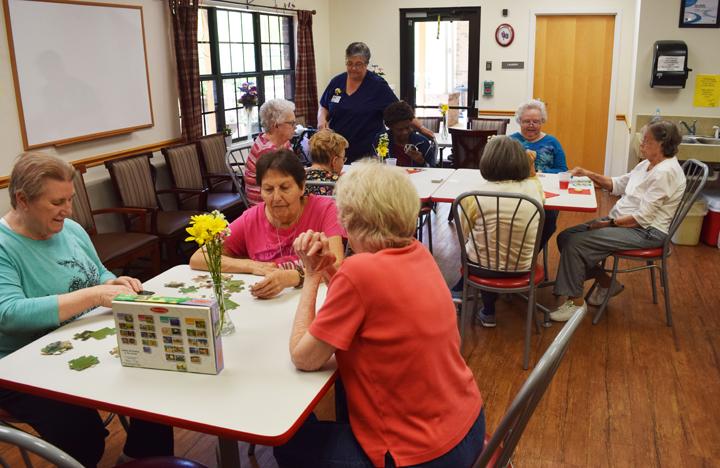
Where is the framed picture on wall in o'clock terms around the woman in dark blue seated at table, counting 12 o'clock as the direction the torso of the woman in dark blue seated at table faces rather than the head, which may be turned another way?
The framed picture on wall is roughly at 8 o'clock from the woman in dark blue seated at table.

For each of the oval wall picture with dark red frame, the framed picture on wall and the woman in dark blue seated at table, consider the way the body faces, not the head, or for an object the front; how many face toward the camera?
3

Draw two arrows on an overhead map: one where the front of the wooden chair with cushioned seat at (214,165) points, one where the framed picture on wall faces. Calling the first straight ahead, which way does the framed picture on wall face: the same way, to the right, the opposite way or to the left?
to the right

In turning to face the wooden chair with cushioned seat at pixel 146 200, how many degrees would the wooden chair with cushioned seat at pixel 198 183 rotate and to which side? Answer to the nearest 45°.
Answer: approximately 90° to its right

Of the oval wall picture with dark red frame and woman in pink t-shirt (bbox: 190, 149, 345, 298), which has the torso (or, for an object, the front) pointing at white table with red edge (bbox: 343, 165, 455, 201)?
the oval wall picture with dark red frame

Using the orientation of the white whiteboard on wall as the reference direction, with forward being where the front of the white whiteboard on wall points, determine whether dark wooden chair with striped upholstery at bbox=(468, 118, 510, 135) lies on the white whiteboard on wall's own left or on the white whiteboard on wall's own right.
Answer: on the white whiteboard on wall's own left

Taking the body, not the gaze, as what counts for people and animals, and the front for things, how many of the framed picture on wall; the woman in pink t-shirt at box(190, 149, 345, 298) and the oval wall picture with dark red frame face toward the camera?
3

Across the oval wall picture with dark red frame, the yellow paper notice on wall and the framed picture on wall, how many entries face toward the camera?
3

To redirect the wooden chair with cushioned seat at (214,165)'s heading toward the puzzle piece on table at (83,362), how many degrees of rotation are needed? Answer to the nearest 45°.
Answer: approximately 45° to its right

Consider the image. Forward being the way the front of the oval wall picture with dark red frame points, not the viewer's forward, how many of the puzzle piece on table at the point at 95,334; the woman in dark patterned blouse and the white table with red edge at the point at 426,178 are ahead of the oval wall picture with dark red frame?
3

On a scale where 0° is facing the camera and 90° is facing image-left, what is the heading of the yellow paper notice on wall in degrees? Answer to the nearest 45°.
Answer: approximately 0°

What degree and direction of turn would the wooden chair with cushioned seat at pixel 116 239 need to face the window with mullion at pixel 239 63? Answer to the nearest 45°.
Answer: approximately 90° to its left

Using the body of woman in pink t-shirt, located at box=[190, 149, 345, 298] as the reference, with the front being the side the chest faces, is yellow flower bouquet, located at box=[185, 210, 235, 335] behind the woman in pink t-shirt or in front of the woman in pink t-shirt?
in front

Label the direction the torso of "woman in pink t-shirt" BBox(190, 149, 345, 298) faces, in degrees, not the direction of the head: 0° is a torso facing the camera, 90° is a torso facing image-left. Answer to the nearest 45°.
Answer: approximately 0°
